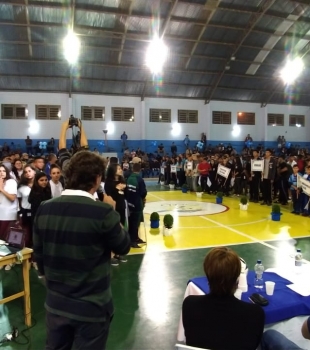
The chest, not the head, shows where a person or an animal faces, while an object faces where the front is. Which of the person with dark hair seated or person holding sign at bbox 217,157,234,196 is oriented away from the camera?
the person with dark hair seated

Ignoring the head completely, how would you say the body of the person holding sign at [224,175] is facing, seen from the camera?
toward the camera

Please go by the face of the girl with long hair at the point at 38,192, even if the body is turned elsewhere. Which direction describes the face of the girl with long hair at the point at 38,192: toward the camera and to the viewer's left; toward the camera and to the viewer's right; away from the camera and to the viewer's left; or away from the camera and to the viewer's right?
toward the camera and to the viewer's right

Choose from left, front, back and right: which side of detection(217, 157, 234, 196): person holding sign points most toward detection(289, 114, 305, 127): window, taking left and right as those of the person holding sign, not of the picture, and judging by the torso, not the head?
back

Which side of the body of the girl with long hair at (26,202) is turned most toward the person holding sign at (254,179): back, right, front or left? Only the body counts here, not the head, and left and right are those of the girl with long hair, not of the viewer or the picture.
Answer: left

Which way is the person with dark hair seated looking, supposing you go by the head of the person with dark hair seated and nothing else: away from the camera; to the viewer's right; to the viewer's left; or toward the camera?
away from the camera

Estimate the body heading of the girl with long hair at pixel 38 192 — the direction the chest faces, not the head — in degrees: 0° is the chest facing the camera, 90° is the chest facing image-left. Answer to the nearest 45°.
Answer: approximately 315°

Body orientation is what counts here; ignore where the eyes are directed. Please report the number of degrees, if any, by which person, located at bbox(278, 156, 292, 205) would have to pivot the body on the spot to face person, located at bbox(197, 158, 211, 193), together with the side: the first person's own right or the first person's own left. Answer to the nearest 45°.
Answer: approximately 90° to the first person's own right

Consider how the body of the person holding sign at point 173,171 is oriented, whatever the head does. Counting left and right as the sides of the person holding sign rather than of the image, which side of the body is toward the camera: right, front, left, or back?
front

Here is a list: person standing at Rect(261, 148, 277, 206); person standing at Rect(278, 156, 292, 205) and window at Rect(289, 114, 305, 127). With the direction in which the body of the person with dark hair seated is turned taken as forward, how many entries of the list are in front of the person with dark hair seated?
3

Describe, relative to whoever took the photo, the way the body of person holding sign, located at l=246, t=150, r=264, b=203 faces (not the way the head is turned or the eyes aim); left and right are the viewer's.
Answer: facing the viewer

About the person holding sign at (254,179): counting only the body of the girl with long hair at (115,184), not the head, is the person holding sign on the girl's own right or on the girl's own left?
on the girl's own left

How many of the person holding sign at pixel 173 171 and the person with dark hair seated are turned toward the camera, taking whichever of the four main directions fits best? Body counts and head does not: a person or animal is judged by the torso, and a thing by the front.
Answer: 1
